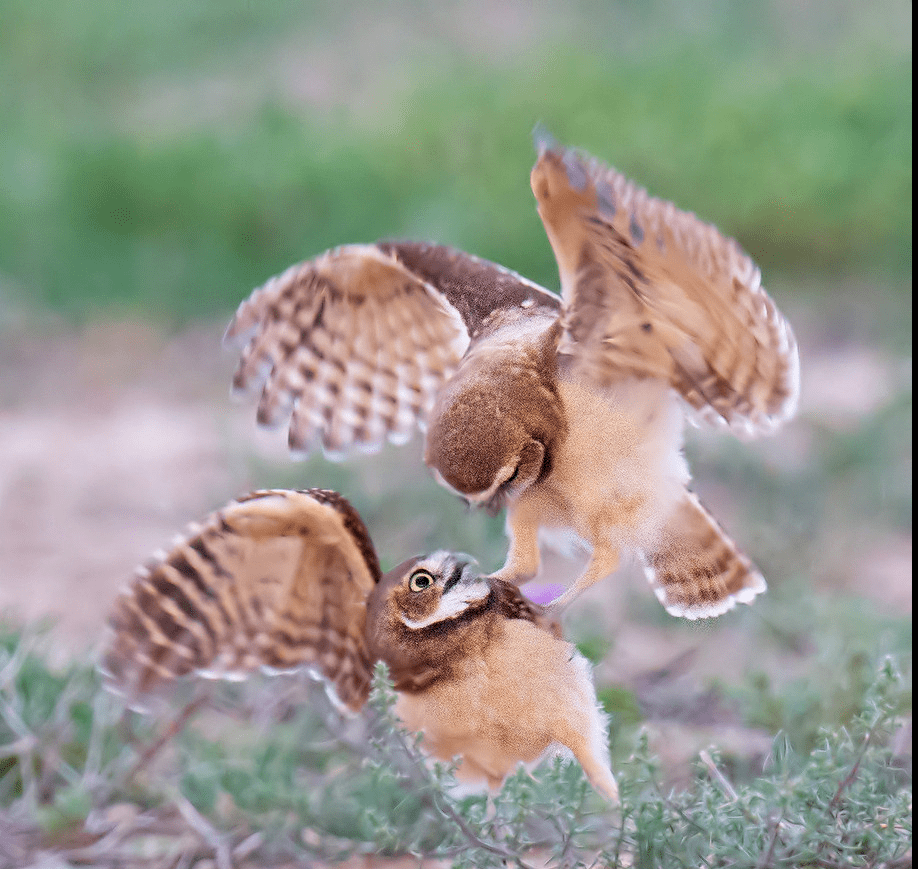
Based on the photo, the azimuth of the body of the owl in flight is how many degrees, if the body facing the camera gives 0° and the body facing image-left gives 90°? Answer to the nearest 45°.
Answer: approximately 45°
